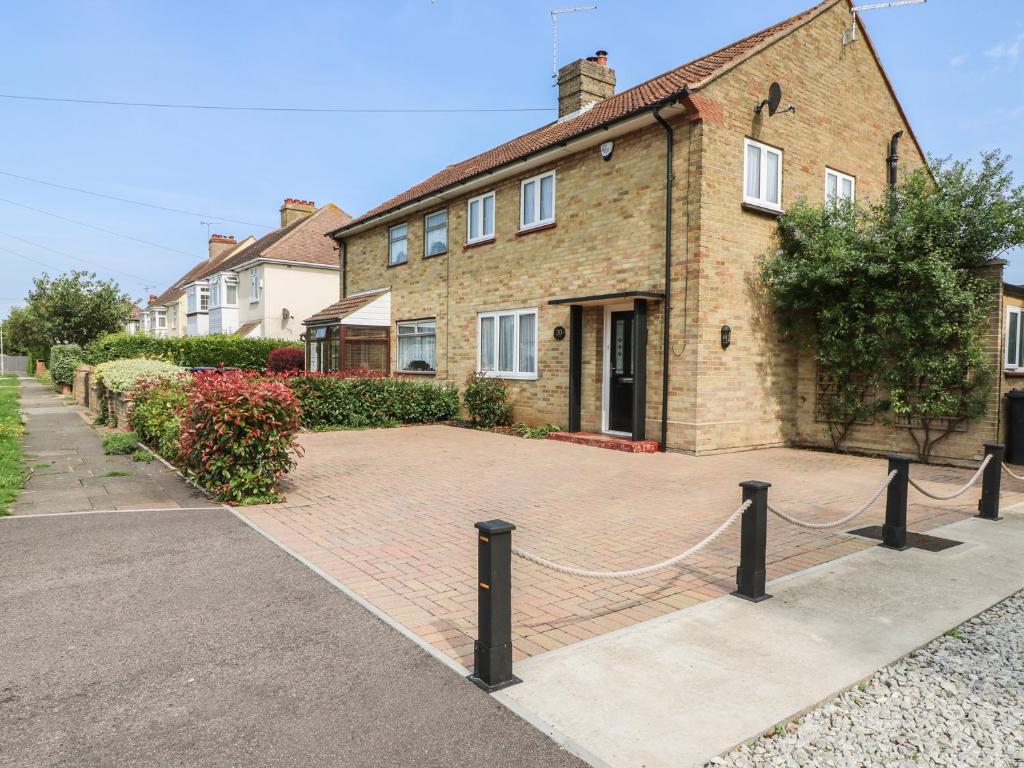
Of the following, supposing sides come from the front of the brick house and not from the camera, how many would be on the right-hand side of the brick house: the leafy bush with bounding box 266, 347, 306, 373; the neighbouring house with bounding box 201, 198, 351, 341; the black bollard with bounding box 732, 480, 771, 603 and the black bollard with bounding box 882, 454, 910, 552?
2

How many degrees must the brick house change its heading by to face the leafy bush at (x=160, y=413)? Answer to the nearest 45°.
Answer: approximately 45° to its right

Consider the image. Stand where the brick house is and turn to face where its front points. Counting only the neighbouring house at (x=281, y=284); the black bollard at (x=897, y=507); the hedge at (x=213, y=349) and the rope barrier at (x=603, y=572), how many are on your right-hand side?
2

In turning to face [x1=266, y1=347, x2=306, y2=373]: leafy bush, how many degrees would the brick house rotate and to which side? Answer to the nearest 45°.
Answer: approximately 90° to its right

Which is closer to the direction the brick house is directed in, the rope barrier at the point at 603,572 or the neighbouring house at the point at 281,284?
the rope barrier

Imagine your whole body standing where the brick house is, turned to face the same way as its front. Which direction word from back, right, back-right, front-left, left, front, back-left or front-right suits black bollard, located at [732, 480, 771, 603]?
front-left

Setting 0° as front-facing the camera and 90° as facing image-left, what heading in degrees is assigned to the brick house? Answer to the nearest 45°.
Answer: approximately 45°

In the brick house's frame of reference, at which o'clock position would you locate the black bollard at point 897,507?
The black bollard is roughly at 10 o'clock from the brick house.

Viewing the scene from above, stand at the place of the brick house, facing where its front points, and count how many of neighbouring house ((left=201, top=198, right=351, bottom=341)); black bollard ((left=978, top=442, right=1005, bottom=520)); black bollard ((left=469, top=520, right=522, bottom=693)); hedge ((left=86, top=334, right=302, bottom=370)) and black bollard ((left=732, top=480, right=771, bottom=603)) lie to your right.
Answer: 2

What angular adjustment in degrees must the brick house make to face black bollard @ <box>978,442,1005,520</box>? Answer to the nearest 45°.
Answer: approximately 90° to its left

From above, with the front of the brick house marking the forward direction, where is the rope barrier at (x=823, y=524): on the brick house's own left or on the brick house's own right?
on the brick house's own left

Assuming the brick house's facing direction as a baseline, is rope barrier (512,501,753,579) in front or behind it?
in front

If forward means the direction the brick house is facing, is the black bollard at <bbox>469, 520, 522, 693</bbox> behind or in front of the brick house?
in front

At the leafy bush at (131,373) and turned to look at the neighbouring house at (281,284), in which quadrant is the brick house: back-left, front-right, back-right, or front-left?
back-right

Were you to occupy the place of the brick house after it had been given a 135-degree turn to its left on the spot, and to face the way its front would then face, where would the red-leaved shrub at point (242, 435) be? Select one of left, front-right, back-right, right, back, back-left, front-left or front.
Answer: back-right

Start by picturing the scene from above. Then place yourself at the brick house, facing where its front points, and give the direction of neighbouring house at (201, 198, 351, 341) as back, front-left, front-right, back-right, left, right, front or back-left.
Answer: right
